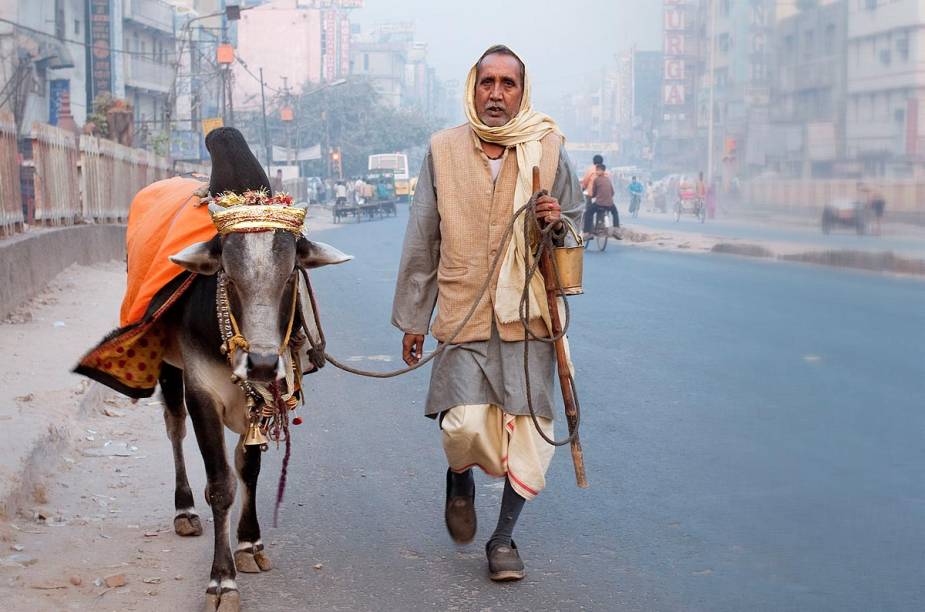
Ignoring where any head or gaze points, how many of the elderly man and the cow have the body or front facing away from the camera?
0

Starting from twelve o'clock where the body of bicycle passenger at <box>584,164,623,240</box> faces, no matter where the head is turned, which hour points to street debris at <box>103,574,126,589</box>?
The street debris is roughly at 6 o'clock from the bicycle passenger.

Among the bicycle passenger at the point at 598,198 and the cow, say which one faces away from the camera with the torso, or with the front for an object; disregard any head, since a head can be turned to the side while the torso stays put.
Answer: the bicycle passenger

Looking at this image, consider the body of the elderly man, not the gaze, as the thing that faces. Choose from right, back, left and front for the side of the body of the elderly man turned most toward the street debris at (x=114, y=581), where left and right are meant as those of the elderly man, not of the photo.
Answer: right

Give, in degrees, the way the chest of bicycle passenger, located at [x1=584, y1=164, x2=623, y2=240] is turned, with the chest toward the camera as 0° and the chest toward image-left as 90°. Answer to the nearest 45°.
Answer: approximately 180°

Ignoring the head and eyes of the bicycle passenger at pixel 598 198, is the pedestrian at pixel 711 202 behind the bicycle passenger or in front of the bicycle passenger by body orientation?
in front

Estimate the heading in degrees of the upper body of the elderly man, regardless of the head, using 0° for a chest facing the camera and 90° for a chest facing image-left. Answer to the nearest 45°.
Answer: approximately 0°

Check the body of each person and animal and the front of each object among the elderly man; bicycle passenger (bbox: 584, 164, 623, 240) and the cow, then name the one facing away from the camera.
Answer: the bicycle passenger

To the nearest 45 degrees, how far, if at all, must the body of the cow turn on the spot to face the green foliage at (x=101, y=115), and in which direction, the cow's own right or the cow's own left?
approximately 135° to the cow's own left

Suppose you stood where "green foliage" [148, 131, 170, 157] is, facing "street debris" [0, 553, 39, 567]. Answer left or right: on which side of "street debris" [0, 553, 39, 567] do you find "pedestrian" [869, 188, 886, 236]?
left

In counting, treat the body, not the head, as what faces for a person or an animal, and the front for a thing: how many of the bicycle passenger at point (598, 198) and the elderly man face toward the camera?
1
